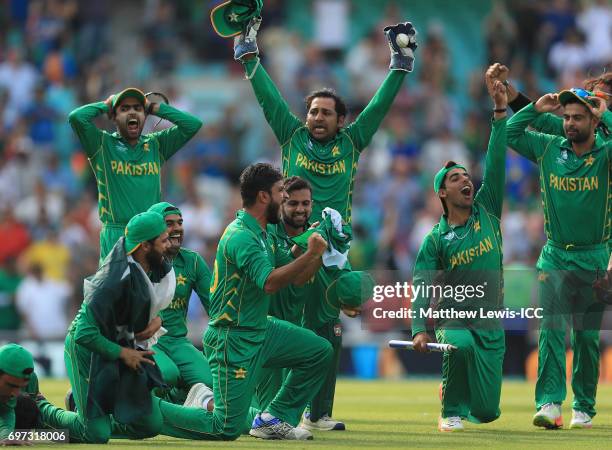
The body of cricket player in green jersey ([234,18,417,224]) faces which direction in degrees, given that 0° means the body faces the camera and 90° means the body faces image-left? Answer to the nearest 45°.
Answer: approximately 0°

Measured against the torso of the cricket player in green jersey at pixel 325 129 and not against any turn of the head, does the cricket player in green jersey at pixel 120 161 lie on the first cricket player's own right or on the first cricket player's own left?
on the first cricket player's own right

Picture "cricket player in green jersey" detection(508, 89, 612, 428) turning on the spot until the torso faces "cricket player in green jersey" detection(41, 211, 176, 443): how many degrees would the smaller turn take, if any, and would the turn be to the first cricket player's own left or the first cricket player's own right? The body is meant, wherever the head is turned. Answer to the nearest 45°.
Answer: approximately 45° to the first cricket player's own right
